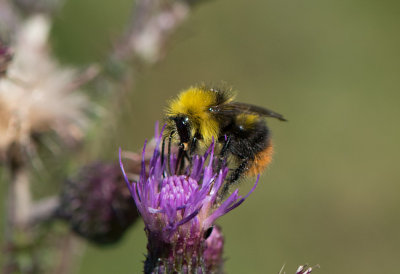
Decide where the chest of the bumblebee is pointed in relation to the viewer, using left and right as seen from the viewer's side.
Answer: facing to the left of the viewer

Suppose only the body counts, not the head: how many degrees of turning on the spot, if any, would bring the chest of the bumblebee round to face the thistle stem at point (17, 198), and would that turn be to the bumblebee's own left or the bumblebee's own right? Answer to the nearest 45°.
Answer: approximately 45° to the bumblebee's own right

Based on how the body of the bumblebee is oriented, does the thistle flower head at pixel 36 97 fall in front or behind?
in front
